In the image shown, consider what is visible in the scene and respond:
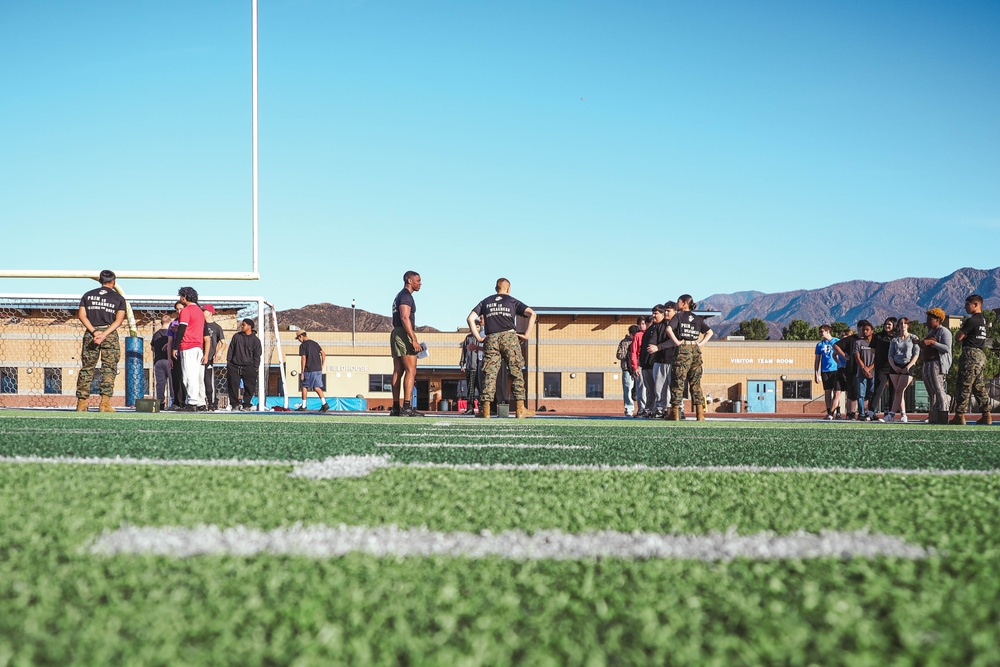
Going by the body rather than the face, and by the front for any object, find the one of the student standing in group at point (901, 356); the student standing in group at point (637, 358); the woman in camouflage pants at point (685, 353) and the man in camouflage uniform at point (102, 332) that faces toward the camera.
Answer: the student standing in group at point (901, 356)

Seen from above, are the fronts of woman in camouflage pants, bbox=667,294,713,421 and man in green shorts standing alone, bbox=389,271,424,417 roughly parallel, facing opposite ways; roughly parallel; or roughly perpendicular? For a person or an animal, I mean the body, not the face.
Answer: roughly perpendicular

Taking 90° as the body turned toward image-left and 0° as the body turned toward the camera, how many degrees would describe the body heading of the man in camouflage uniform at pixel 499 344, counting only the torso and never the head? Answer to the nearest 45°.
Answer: approximately 180°

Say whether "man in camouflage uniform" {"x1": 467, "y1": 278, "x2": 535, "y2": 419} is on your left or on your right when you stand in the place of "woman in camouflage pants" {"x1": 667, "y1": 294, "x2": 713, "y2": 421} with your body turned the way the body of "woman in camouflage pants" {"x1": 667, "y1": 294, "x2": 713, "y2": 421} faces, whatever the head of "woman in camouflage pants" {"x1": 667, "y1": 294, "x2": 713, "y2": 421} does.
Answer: on your left

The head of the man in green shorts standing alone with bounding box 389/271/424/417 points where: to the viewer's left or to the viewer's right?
to the viewer's right

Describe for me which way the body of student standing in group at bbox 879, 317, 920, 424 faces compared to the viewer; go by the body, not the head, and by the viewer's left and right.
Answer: facing the viewer

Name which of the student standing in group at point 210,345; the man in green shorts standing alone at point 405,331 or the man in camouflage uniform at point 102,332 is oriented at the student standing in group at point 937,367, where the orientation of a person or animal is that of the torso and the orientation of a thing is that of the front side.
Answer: the man in green shorts standing alone at point 405,331

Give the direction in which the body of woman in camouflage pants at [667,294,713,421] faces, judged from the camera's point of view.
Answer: away from the camera

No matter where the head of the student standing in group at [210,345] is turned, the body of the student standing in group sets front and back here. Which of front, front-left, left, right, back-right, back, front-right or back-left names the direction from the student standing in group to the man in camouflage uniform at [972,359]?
left

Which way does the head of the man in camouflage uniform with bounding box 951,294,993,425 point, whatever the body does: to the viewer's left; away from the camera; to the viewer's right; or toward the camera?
to the viewer's left

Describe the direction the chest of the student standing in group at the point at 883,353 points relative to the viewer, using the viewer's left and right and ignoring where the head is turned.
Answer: facing the viewer and to the right of the viewer

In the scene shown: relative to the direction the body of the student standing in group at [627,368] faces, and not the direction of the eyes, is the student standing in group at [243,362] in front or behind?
behind

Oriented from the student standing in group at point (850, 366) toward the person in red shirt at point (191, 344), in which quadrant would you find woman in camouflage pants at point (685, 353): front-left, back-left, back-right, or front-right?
front-left

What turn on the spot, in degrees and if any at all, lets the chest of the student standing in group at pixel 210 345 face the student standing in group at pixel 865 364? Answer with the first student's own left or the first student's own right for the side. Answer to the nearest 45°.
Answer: approximately 135° to the first student's own left
